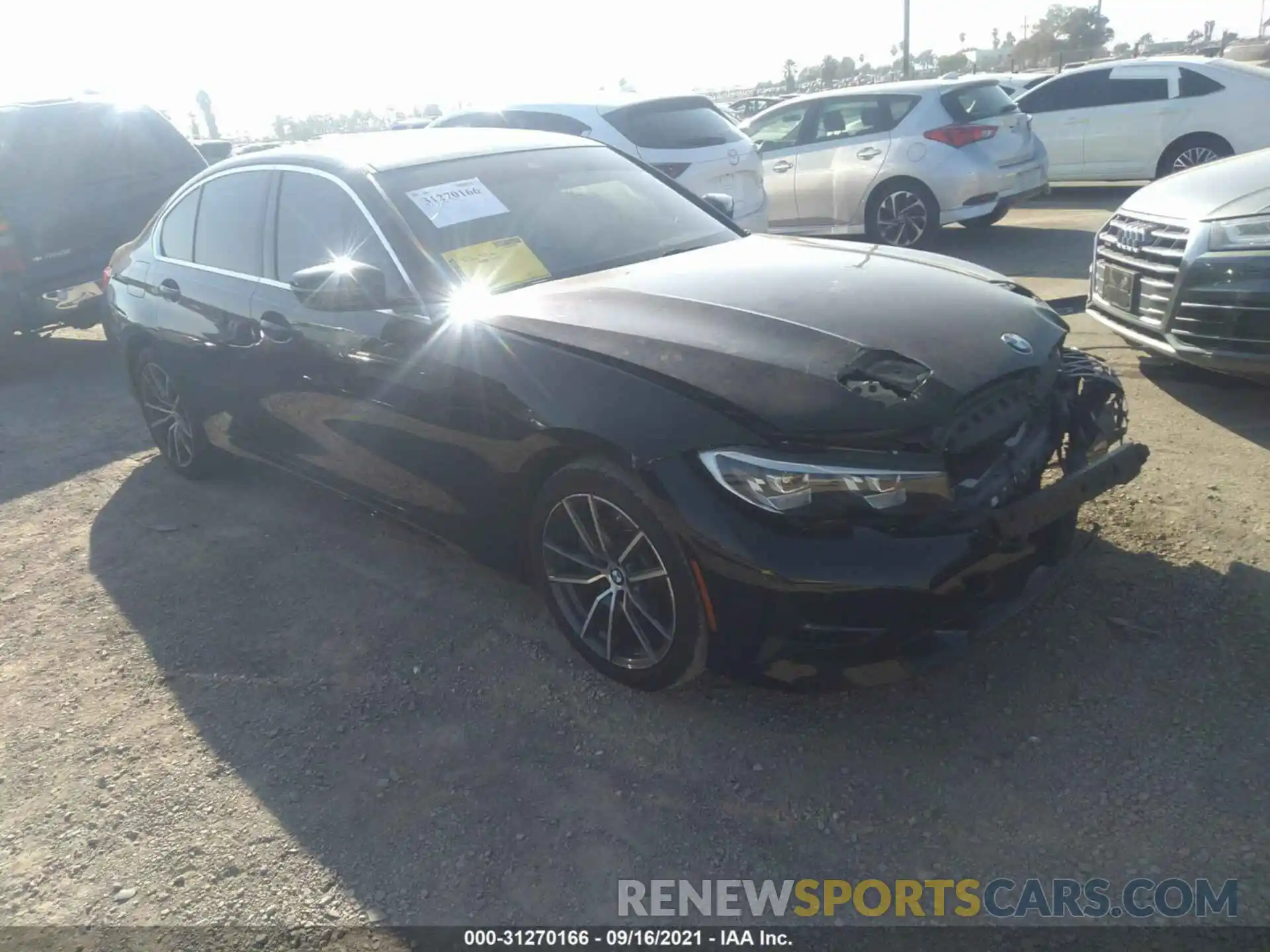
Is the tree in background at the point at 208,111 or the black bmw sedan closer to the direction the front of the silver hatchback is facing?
the tree in background

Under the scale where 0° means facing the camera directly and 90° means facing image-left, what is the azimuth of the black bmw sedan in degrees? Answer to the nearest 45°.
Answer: approximately 315°

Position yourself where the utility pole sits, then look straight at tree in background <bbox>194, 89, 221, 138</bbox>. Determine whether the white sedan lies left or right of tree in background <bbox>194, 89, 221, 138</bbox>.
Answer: left

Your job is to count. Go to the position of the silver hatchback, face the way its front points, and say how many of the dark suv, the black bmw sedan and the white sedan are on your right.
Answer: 1

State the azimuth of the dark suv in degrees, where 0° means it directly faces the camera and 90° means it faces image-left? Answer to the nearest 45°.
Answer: approximately 135°

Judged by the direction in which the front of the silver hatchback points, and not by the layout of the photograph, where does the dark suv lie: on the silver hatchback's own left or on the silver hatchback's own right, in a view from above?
on the silver hatchback's own left

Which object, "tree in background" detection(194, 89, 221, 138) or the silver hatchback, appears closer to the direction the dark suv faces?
the tree in background

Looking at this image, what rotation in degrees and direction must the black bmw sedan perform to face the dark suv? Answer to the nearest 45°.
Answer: approximately 180°

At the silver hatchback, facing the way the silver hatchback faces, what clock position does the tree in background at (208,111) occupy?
The tree in background is roughly at 12 o'clock from the silver hatchback.

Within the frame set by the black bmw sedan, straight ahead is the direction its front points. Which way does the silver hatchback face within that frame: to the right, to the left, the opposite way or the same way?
the opposite way

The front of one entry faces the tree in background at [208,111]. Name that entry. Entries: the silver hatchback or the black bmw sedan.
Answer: the silver hatchback
